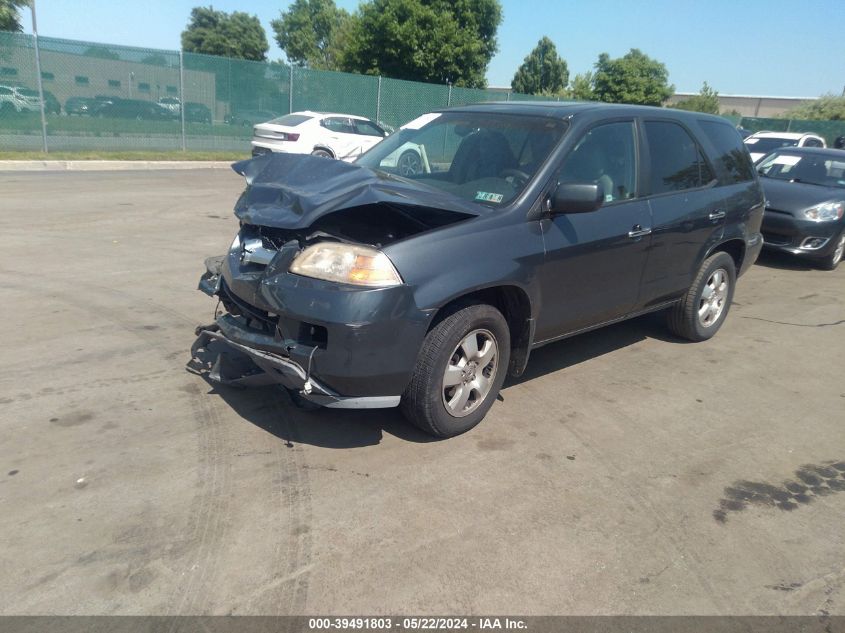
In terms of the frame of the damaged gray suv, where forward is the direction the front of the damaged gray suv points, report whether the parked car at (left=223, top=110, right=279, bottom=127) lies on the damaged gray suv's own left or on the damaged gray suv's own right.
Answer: on the damaged gray suv's own right

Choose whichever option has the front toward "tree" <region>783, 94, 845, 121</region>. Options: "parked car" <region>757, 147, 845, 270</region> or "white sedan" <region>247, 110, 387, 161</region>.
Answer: the white sedan

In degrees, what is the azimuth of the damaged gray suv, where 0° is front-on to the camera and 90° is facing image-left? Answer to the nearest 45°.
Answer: approximately 45°

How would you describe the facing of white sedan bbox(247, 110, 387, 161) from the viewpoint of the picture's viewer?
facing away from the viewer and to the right of the viewer

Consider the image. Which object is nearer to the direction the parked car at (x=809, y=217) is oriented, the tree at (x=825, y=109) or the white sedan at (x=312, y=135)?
the white sedan

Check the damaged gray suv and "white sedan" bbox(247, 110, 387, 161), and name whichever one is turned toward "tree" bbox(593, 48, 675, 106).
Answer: the white sedan

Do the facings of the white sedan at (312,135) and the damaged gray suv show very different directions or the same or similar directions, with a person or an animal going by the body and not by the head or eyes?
very different directions

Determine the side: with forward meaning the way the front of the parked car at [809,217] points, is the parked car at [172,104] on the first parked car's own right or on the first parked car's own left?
on the first parked car's own right

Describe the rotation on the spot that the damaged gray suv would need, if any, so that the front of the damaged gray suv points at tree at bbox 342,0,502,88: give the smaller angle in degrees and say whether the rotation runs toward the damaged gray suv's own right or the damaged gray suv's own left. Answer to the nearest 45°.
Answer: approximately 135° to the damaged gray suv's own right

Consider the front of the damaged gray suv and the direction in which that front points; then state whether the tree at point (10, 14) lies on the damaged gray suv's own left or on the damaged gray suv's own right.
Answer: on the damaged gray suv's own right

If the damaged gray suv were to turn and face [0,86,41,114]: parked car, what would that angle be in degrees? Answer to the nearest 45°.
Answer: approximately 90° to its right

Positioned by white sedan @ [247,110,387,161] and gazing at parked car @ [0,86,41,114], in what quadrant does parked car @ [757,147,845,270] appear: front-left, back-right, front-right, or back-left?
back-left
